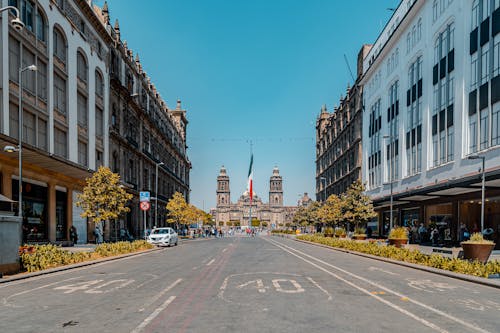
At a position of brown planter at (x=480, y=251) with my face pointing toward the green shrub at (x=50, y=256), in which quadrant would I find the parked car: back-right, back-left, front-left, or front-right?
front-right

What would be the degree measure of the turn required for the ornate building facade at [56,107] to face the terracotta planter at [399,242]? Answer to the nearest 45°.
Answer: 0° — it already faces it

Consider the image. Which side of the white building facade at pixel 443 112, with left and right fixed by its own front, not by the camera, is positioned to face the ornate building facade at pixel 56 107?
front

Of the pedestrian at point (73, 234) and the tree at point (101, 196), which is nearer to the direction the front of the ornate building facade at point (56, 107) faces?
the tree

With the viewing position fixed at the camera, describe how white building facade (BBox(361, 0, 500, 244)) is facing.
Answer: facing the viewer and to the left of the viewer

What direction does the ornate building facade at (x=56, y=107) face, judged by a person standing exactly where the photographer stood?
facing the viewer and to the right of the viewer

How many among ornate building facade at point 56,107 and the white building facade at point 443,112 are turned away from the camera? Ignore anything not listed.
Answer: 0

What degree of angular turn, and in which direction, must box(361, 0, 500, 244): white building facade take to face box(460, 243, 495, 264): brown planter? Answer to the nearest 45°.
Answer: approximately 45° to its left
